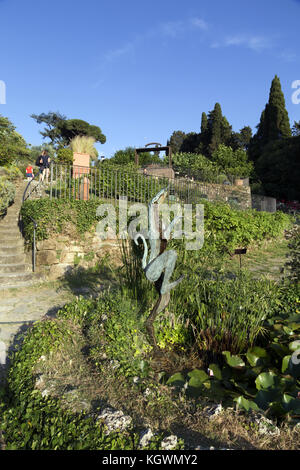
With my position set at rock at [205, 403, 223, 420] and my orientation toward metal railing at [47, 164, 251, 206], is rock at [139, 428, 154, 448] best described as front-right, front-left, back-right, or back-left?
back-left

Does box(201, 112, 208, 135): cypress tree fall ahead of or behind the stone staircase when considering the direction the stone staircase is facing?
behind

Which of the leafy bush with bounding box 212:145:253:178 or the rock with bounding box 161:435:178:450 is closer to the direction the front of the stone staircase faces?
the rock

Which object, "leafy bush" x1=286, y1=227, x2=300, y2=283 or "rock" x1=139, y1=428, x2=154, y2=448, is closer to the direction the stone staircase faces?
the rock

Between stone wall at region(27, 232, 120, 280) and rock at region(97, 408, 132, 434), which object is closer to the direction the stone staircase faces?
the rock

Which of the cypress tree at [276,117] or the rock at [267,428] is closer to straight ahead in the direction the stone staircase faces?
the rock

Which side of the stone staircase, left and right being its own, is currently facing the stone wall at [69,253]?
left

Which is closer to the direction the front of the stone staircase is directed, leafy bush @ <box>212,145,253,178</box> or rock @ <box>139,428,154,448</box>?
the rock

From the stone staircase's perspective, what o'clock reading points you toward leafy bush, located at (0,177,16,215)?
The leafy bush is roughly at 6 o'clock from the stone staircase.

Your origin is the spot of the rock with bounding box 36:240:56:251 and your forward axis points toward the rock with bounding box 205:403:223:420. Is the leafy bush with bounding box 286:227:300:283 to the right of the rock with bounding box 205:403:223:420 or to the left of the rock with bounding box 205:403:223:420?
left

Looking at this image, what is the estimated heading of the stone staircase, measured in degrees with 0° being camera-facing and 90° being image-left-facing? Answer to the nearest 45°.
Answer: approximately 0°
